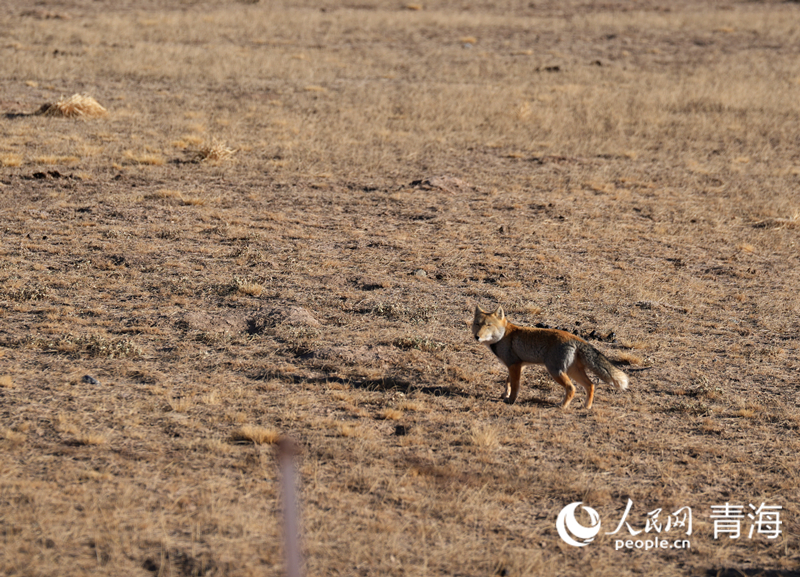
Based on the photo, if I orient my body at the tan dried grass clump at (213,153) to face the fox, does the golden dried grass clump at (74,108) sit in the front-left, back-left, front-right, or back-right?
back-right

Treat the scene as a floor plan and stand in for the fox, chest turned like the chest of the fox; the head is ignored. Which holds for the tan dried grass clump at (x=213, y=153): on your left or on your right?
on your right

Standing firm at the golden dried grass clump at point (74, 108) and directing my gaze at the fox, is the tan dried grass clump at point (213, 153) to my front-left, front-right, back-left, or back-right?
front-left

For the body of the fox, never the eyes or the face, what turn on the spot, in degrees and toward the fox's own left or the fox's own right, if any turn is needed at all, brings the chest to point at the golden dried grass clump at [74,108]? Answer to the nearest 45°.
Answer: approximately 45° to the fox's own right

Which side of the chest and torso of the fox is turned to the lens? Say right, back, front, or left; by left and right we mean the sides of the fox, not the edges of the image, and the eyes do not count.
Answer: left

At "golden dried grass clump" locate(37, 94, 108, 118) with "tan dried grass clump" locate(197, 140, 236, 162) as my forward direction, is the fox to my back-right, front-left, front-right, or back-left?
front-right
